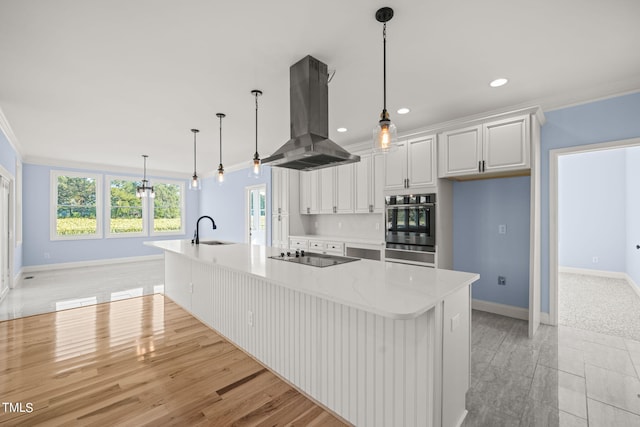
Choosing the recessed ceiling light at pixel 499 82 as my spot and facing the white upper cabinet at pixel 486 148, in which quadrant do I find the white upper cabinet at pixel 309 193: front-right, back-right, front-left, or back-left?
front-left

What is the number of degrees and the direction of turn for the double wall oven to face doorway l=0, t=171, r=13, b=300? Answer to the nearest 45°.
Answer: approximately 45° to its right

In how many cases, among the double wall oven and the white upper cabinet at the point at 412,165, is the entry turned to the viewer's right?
0

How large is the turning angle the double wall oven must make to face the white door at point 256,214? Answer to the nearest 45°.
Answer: approximately 90° to its right

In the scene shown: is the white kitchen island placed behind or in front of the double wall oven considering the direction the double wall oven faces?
in front

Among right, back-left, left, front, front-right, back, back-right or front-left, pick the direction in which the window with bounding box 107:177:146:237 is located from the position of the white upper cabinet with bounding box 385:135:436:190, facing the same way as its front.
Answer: front-right

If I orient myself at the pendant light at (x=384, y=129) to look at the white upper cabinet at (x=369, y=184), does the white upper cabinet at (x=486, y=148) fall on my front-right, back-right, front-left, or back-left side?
front-right

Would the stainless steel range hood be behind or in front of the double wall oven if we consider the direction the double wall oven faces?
in front

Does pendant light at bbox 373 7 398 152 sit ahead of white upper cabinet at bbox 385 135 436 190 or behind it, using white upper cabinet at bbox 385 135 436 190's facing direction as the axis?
ahead

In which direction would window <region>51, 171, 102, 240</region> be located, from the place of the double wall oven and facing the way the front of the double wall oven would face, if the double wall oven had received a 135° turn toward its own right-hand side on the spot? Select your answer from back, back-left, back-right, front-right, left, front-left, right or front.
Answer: left

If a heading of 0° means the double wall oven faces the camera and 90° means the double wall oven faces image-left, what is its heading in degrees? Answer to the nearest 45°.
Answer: approximately 45°
